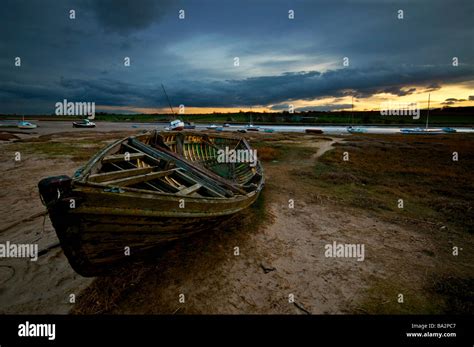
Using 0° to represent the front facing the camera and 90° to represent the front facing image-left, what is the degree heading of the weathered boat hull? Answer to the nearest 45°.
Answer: approximately 45°
